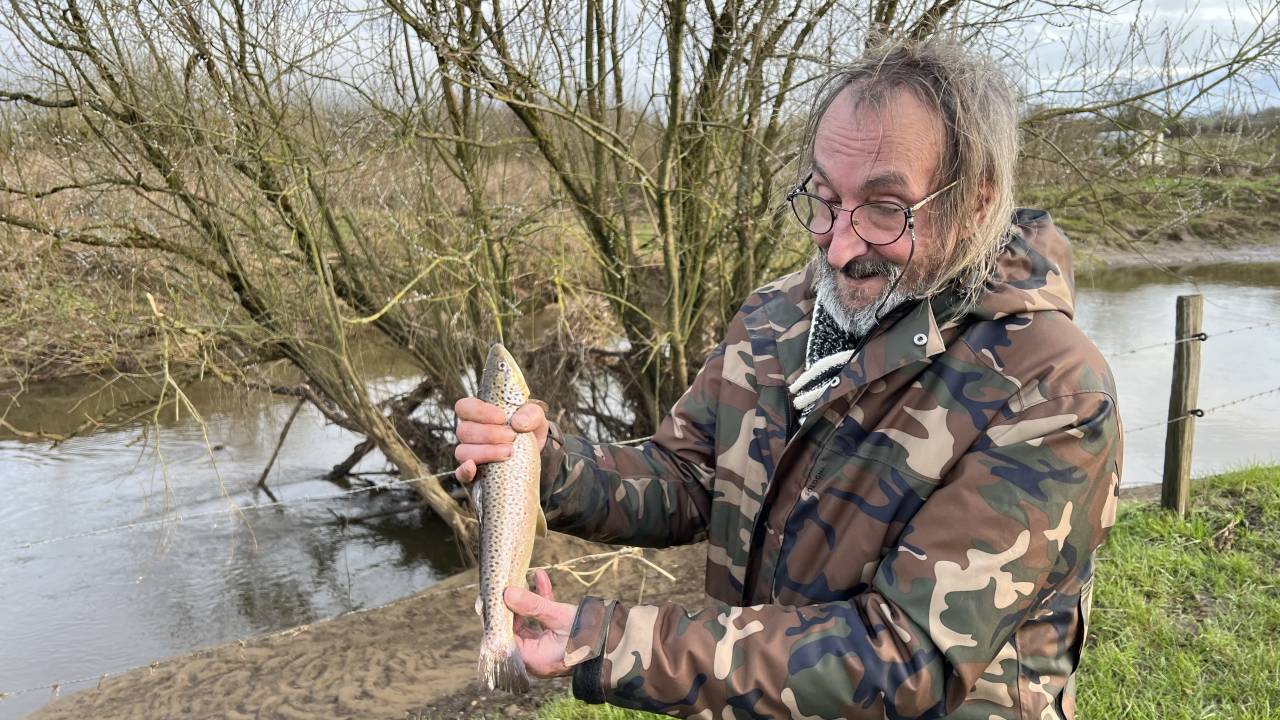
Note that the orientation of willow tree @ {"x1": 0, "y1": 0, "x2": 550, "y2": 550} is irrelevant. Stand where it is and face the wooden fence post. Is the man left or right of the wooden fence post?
right

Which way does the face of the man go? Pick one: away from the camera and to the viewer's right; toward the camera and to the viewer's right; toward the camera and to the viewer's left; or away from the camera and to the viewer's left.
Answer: toward the camera and to the viewer's left

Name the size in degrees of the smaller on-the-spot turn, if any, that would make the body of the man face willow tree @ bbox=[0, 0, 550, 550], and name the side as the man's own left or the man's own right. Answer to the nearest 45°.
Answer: approximately 90° to the man's own right

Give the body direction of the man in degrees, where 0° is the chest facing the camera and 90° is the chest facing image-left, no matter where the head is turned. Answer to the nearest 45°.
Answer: approximately 45°

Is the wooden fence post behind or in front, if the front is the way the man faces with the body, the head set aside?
behind
